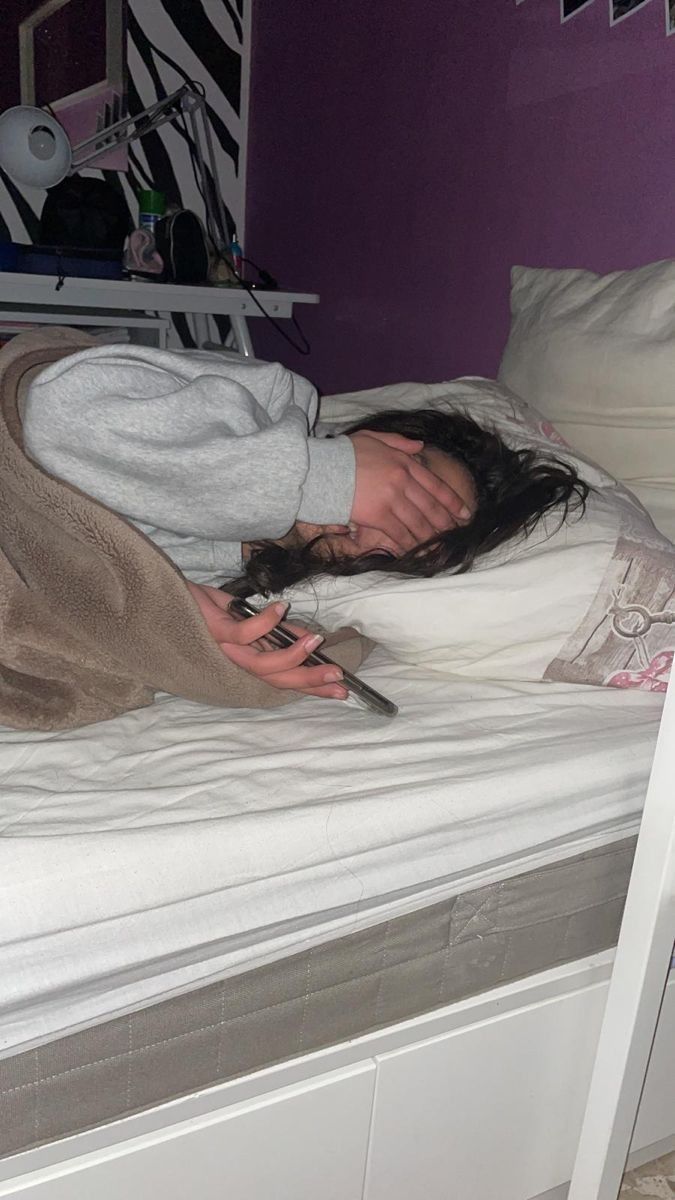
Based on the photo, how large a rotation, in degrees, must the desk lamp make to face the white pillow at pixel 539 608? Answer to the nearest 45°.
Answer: approximately 45° to its left

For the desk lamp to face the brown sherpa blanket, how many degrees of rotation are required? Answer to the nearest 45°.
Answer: approximately 45° to its left

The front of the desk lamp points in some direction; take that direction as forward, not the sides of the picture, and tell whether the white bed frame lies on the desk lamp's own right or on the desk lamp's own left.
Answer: on the desk lamp's own left

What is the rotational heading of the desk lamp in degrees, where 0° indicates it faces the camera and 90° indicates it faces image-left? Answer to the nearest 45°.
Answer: approximately 45°

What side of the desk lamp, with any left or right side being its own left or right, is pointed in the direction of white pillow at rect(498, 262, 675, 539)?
left
